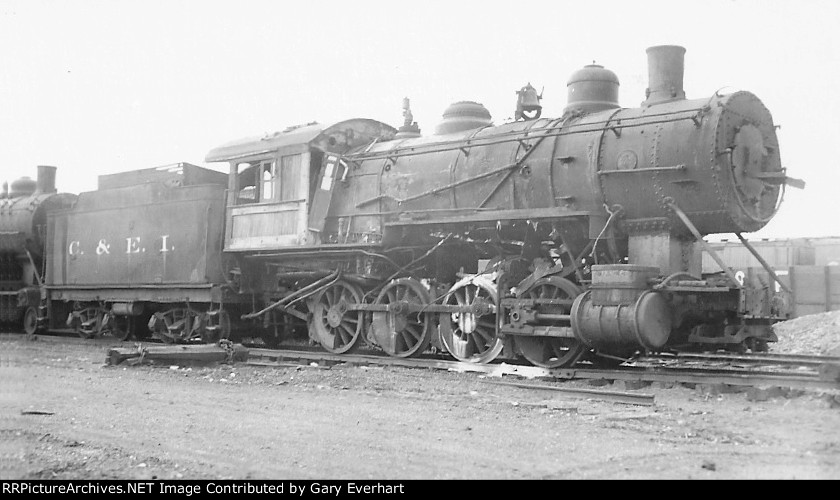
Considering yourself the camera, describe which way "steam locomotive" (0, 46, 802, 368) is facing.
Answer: facing the viewer and to the right of the viewer

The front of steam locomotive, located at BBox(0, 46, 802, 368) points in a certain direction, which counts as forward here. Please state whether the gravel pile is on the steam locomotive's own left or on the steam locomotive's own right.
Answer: on the steam locomotive's own left

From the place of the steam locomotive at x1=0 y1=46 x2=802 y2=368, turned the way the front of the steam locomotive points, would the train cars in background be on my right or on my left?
on my left
